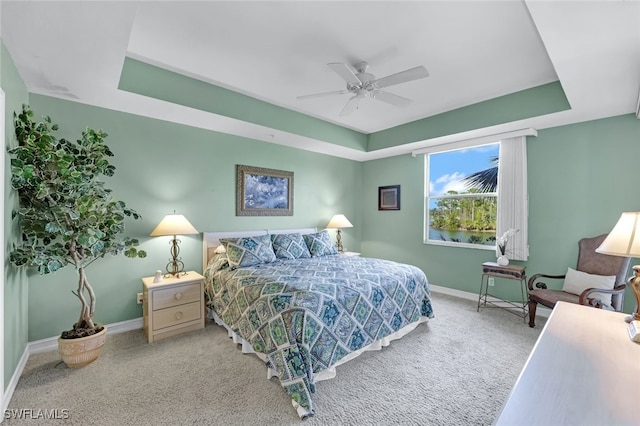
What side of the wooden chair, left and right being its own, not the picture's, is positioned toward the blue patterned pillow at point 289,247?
front

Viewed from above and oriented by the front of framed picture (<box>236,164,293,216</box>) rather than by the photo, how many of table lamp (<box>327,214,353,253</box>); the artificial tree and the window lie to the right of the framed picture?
1

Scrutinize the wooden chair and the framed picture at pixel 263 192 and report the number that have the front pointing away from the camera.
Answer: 0

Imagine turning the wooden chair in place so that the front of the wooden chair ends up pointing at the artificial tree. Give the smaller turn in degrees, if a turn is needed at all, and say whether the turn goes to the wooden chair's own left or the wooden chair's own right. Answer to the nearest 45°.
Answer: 0° — it already faces it

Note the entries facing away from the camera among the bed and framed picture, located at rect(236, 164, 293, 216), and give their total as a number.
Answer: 0

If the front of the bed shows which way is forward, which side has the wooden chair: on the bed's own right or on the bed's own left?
on the bed's own left

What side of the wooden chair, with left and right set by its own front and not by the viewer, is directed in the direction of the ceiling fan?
front

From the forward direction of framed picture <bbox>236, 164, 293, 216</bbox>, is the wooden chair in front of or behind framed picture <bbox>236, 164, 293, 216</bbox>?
in front

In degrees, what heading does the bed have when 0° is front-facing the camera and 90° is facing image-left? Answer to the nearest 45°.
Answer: approximately 315°

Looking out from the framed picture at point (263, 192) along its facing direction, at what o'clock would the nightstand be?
The nightstand is roughly at 3 o'clock from the framed picture.

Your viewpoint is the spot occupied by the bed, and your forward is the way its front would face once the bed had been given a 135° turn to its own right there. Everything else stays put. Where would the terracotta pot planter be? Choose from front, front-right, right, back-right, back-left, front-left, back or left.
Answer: front
